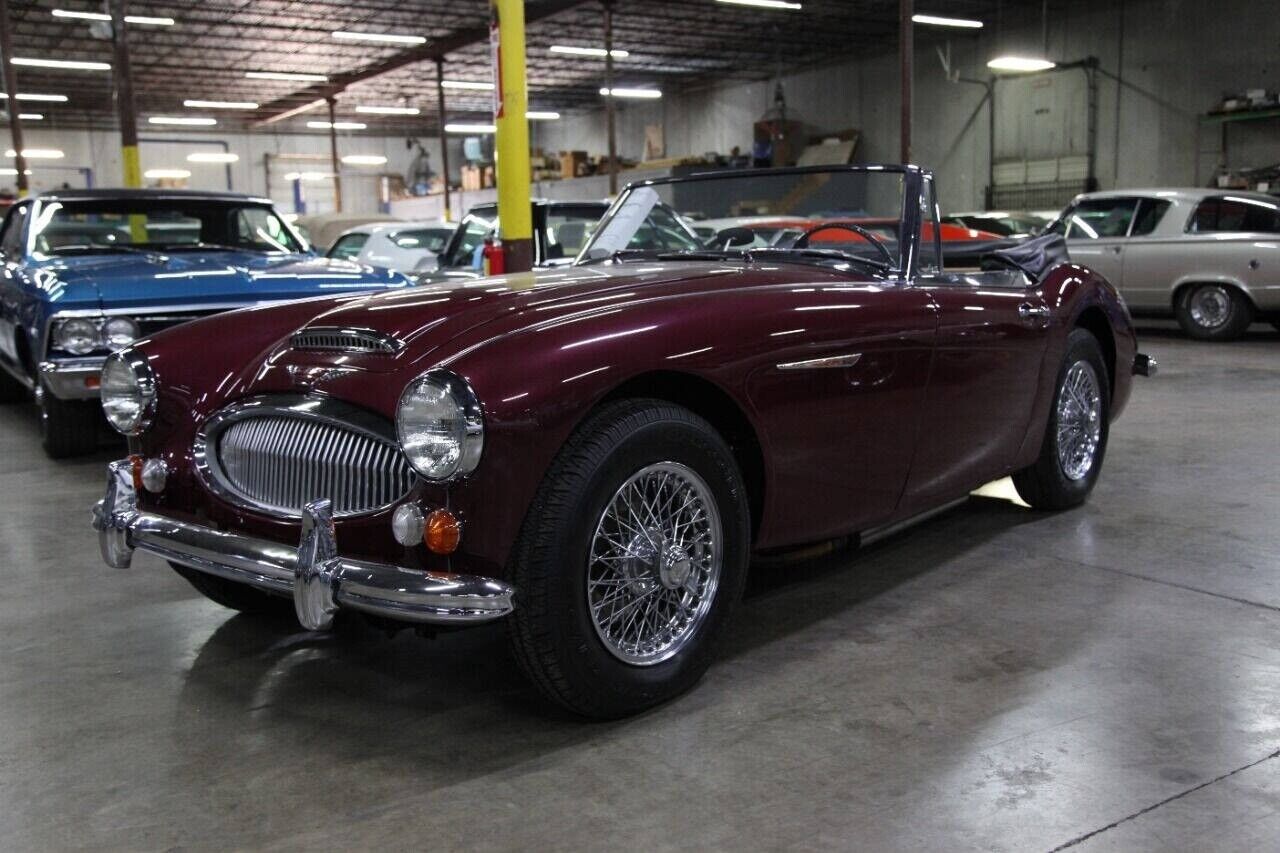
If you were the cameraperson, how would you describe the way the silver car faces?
facing to the left of the viewer

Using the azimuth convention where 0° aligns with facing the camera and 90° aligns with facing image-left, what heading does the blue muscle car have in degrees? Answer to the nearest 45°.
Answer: approximately 315°

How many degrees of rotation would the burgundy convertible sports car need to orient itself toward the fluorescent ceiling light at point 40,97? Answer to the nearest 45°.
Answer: approximately 90° to its right

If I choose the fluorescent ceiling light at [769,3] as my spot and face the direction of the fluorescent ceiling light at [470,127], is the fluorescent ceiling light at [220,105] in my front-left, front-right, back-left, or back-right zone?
front-left

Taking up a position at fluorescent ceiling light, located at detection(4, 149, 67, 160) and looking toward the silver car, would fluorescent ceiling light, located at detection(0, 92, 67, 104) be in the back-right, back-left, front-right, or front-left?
front-right

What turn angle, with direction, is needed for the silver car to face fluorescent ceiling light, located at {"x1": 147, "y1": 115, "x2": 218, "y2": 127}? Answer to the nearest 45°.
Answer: approximately 45° to its right

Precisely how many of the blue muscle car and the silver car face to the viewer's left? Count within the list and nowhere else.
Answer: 1

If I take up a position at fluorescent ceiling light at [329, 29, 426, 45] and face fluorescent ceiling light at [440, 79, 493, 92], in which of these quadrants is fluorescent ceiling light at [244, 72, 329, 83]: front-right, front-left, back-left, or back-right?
front-left

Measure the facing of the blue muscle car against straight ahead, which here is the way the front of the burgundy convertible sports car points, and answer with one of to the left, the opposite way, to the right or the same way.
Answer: to the left

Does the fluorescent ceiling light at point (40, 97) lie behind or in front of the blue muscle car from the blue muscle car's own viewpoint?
behind

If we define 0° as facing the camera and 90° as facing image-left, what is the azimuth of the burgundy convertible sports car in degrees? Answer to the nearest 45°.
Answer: approximately 45°
